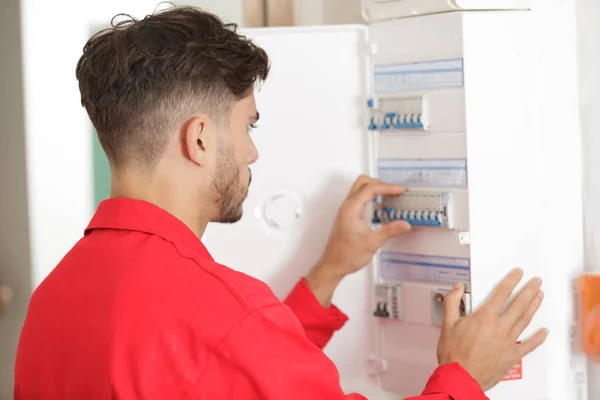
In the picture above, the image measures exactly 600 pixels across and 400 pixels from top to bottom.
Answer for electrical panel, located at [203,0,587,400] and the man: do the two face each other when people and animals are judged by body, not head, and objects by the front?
yes

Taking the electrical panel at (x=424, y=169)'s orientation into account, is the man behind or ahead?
ahead

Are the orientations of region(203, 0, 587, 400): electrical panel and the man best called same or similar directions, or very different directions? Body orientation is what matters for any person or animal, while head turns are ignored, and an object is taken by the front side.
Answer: very different directions

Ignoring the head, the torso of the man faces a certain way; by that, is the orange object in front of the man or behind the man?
in front

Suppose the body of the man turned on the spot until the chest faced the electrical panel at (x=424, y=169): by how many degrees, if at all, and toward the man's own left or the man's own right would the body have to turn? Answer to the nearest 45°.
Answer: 0° — they already face it

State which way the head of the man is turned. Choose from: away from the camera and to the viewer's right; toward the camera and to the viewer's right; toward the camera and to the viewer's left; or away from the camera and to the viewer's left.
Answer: away from the camera and to the viewer's right

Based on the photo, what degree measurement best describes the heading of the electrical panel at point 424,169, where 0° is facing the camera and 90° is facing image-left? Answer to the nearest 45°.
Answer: approximately 45°

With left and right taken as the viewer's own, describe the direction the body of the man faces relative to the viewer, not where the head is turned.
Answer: facing away from the viewer and to the right of the viewer
